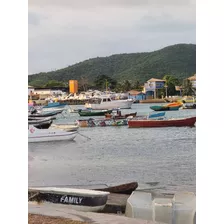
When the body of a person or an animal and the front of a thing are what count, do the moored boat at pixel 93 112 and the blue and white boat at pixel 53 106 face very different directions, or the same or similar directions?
same or similar directions

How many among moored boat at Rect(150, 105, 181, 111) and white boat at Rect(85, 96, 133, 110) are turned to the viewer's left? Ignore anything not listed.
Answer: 1

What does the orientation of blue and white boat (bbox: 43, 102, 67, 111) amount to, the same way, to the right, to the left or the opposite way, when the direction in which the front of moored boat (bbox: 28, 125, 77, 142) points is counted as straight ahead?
the same way
